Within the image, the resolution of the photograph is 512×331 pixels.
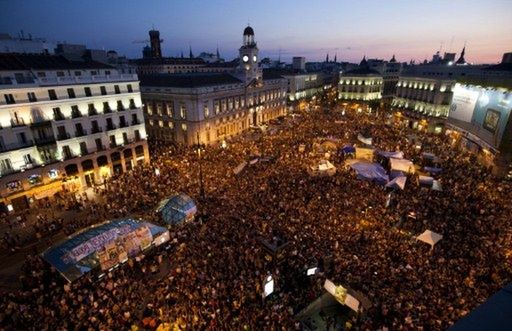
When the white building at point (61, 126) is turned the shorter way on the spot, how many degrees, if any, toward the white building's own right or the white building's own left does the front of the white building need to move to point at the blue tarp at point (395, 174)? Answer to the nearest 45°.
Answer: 0° — it already faces it

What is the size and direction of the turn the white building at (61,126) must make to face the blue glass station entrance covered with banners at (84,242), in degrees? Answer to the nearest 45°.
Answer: approximately 45° to its right

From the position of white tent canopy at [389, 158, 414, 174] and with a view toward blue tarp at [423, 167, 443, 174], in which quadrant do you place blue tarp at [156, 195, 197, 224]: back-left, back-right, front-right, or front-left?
back-right

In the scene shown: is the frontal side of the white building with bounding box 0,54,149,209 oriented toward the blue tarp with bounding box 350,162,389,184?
yes

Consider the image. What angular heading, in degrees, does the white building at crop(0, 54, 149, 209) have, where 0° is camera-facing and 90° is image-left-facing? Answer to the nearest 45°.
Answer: approximately 315°

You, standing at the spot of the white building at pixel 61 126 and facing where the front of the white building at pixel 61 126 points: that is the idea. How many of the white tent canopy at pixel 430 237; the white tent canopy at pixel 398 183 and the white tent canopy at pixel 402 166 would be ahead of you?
3

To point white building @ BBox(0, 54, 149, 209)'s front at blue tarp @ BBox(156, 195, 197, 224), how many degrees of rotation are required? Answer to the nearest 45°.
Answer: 0° — it already faces it
